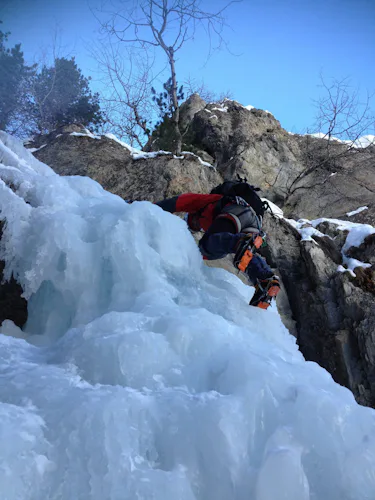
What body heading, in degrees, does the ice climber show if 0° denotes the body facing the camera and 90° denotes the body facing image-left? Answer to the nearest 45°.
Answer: approximately 90°

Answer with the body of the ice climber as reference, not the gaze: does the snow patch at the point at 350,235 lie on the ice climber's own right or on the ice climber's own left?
on the ice climber's own right
